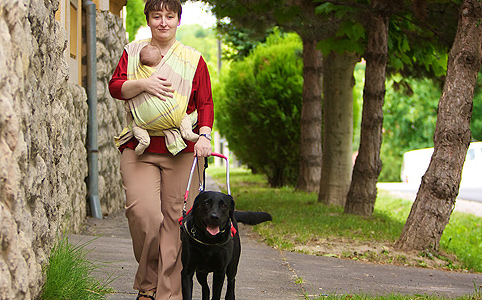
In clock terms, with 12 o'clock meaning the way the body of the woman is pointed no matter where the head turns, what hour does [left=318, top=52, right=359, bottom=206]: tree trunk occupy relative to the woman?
The tree trunk is roughly at 7 o'clock from the woman.

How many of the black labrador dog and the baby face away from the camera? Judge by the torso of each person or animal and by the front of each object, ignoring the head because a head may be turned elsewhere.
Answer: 1

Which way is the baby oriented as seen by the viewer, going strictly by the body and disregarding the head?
away from the camera

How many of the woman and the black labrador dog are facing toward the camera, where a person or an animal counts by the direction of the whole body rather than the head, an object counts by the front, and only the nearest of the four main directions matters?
2

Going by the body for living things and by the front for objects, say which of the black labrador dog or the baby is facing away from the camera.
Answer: the baby

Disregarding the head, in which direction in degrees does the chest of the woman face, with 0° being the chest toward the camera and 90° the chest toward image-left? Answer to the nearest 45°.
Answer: approximately 0°

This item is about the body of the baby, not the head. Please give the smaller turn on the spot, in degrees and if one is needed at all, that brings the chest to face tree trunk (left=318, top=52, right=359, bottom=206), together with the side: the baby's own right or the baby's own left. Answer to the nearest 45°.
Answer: approximately 45° to the baby's own right
